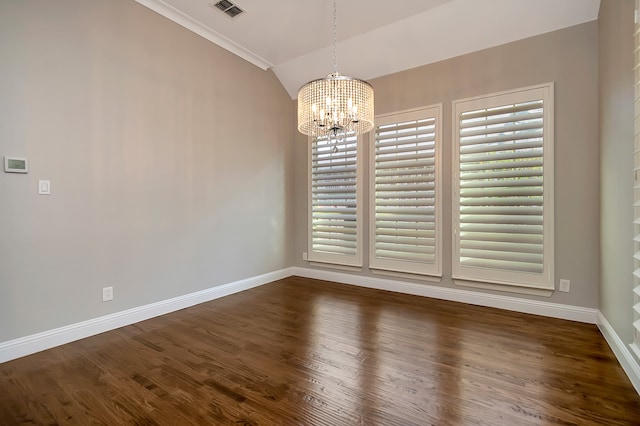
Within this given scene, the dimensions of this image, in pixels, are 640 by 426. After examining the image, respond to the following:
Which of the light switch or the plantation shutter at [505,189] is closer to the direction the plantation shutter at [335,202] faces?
the light switch

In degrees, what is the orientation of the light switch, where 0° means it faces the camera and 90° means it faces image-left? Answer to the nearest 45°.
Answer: approximately 0°

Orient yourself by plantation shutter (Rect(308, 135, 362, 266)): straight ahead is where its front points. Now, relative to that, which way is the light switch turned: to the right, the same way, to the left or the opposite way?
to the left

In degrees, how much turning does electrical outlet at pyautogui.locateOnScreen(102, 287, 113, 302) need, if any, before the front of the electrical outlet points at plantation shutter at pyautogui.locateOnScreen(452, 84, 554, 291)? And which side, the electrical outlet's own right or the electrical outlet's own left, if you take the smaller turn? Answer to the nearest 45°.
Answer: approximately 45° to the electrical outlet's own left

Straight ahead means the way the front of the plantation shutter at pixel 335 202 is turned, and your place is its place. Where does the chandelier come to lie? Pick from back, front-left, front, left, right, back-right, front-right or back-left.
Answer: front-left

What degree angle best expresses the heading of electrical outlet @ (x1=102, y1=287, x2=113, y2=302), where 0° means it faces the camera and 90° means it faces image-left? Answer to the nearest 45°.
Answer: approximately 0°

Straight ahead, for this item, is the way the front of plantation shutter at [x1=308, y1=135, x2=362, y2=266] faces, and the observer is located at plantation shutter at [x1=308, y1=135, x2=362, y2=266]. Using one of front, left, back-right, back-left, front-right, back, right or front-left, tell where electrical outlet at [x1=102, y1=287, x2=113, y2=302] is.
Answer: front

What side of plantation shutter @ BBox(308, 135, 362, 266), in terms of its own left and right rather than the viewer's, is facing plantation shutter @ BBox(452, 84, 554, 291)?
left

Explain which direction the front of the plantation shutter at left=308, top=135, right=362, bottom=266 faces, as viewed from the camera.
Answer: facing the viewer and to the left of the viewer
